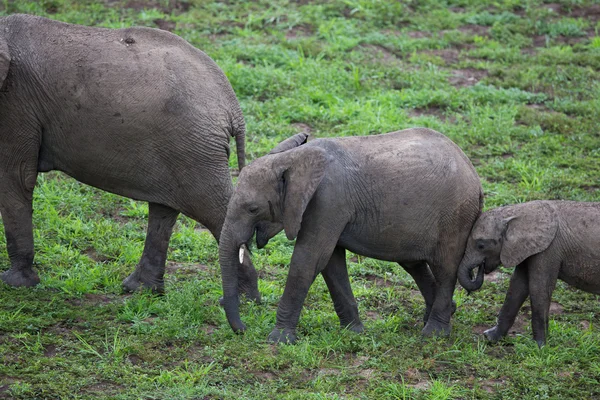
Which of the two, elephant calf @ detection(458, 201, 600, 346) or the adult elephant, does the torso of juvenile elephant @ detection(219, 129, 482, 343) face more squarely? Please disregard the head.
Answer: the adult elephant

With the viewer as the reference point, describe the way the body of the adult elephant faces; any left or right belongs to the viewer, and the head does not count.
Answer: facing to the left of the viewer

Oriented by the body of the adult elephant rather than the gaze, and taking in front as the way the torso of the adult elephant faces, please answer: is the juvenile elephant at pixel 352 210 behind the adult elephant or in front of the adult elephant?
behind

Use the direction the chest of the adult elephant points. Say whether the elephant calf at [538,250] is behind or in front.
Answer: behind

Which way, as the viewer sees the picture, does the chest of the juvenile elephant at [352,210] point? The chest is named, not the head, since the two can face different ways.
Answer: to the viewer's left

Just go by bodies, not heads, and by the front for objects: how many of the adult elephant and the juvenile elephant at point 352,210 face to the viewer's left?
2

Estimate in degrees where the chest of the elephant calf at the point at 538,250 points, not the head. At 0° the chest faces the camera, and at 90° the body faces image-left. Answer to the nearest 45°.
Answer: approximately 90°

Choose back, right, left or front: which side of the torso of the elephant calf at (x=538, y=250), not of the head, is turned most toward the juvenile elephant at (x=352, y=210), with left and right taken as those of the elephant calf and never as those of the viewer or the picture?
front

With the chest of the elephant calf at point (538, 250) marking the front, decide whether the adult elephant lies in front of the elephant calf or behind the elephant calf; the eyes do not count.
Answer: in front

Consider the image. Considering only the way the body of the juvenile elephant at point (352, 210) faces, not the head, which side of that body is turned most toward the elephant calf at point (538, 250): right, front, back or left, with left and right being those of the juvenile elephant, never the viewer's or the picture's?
back

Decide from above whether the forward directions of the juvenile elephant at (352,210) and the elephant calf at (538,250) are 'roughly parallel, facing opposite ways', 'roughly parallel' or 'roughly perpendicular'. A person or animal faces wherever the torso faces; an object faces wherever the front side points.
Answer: roughly parallel

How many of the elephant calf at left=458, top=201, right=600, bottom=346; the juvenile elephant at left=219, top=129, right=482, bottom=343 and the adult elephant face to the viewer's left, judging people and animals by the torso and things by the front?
3

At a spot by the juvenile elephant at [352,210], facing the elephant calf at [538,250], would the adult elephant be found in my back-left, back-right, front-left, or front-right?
back-left
